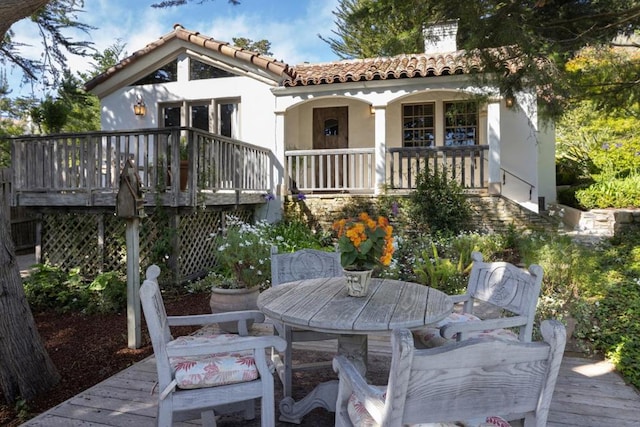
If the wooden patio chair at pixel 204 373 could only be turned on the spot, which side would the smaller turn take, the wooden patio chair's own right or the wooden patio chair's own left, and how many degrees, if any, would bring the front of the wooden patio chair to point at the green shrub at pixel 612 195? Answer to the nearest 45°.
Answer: approximately 45° to the wooden patio chair's own left

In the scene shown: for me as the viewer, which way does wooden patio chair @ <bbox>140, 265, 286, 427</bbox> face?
facing to the right of the viewer

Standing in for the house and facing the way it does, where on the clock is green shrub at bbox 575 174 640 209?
The green shrub is roughly at 9 o'clock from the house.

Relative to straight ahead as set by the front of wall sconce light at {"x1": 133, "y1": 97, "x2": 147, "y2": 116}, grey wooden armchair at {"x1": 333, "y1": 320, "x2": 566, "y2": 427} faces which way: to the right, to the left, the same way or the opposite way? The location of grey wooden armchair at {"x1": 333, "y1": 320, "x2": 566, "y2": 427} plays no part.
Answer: the opposite way

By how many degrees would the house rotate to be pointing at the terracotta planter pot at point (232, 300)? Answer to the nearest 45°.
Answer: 0° — it already faces it

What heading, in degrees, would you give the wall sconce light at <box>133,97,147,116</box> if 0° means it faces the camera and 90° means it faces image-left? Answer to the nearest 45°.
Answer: approximately 0°

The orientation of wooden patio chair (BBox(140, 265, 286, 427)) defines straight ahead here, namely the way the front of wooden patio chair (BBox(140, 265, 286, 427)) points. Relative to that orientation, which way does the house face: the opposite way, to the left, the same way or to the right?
to the right

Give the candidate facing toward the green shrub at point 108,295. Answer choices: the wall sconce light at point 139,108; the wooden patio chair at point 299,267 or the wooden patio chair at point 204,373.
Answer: the wall sconce light

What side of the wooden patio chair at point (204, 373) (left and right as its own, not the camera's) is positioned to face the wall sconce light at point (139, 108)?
left

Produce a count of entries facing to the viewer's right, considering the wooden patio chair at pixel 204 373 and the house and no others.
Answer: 1

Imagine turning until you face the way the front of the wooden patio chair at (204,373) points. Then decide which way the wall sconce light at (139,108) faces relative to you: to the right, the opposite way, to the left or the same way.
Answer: to the right
